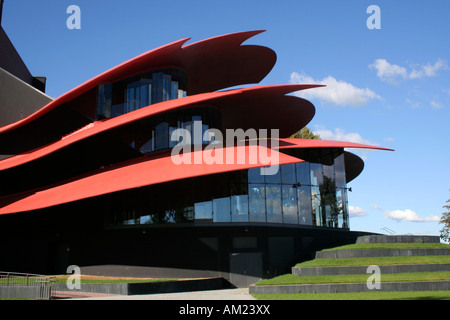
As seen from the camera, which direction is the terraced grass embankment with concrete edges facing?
toward the camera

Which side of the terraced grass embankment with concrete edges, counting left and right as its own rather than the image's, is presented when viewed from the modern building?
right
